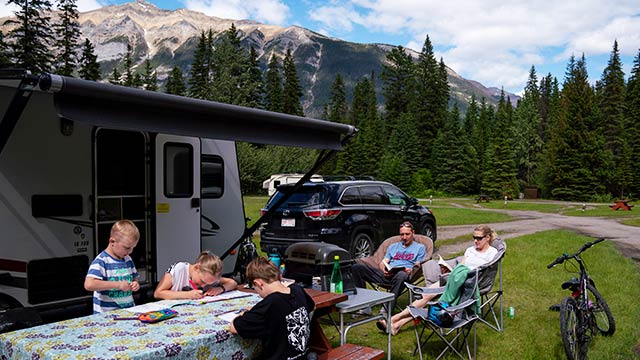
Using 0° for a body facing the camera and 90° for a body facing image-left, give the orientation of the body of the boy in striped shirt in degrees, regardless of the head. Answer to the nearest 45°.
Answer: approximately 315°

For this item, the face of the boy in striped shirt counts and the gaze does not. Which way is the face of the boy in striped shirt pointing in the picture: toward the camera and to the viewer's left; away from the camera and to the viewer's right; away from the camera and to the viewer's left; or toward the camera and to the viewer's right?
toward the camera and to the viewer's right

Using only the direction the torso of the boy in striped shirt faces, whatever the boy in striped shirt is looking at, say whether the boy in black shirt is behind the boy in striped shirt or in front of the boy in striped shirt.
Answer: in front

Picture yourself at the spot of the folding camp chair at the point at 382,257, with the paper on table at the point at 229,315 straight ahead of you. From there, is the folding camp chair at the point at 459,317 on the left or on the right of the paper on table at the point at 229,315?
left

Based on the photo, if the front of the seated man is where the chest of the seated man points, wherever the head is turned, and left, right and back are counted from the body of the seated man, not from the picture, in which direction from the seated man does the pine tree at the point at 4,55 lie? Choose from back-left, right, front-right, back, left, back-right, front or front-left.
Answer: right

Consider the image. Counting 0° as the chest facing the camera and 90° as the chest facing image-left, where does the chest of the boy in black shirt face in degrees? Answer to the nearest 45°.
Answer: approximately 135°

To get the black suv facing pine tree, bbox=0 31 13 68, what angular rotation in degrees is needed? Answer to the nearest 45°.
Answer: approximately 90° to its left

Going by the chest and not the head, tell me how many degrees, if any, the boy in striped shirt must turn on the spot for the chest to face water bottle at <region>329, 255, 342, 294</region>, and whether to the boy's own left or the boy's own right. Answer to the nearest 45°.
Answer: approximately 45° to the boy's own left

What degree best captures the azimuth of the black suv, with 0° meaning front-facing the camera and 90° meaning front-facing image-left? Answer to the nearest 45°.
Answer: approximately 225°

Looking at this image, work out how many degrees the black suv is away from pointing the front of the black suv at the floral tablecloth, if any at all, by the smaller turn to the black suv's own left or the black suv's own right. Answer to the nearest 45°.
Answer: approximately 135° to the black suv's own right

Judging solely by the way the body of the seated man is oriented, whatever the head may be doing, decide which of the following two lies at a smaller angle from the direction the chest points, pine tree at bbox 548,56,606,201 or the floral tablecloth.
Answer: the floral tablecloth

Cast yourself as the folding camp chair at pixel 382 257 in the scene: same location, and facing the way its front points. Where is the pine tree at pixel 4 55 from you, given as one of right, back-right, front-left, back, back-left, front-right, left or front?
right

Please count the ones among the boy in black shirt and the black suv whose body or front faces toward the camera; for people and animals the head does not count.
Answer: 0

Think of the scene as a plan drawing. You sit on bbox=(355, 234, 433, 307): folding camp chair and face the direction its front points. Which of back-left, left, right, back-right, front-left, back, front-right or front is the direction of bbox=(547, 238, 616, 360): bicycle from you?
left
